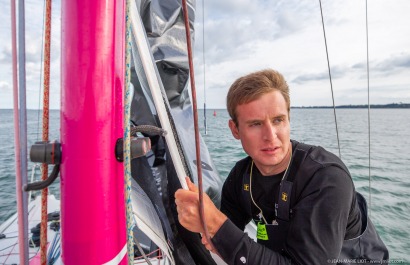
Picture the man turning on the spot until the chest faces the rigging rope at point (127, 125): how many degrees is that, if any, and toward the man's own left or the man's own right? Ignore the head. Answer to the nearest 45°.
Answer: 0° — they already face it

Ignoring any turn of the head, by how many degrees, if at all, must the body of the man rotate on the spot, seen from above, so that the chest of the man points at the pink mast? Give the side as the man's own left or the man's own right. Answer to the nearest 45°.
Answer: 0° — they already face it

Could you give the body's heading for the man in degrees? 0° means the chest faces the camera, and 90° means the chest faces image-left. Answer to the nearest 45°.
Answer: approximately 45°
